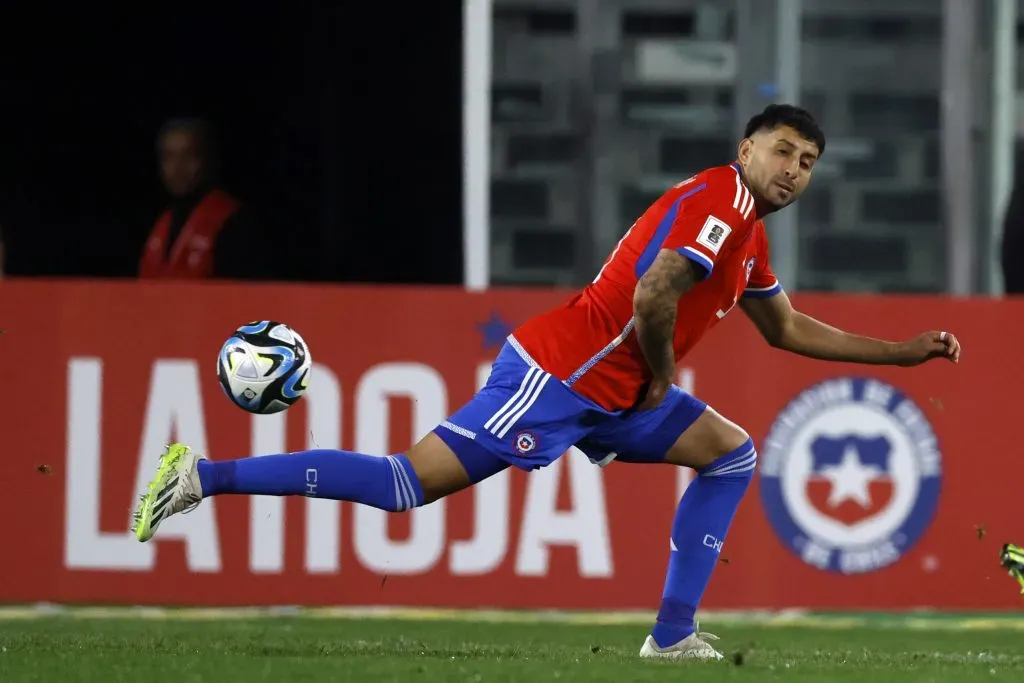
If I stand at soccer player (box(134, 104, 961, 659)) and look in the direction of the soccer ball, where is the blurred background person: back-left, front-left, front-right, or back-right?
front-right

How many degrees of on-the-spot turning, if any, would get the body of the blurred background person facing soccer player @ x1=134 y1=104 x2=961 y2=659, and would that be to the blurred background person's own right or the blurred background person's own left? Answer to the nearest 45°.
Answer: approximately 45° to the blurred background person's own left

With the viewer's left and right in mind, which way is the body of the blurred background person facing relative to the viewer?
facing the viewer and to the left of the viewer

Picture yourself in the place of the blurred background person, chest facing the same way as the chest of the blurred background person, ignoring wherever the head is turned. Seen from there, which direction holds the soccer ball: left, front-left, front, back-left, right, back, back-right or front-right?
front-left

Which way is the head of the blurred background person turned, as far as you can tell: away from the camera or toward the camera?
toward the camera

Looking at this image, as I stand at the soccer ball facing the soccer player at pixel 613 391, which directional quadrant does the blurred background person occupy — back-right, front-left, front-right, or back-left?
back-left
